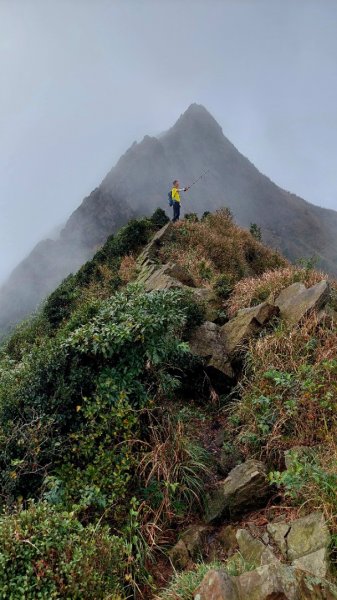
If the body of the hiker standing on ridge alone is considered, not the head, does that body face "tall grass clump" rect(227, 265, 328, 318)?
no

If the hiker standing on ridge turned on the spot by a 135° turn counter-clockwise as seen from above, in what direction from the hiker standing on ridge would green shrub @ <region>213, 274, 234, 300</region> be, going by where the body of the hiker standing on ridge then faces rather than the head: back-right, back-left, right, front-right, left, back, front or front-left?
back-left

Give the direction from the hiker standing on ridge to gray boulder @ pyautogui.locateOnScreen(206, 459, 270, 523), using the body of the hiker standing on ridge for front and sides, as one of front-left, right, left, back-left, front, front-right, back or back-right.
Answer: right

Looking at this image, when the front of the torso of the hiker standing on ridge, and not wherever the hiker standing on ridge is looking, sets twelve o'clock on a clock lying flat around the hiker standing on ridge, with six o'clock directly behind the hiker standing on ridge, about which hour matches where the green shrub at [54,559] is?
The green shrub is roughly at 3 o'clock from the hiker standing on ridge.

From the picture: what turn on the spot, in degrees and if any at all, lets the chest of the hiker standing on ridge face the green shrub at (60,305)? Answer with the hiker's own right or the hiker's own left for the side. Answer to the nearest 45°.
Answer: approximately 135° to the hiker's own right

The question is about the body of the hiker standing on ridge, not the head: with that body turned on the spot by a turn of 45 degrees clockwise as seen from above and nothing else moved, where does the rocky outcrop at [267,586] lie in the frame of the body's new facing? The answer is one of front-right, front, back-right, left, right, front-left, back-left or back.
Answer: front-right

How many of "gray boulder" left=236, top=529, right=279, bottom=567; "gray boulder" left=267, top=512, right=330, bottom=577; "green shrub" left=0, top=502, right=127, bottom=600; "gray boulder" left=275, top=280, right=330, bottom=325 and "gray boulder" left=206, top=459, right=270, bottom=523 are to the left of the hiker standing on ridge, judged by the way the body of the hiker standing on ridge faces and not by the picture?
0

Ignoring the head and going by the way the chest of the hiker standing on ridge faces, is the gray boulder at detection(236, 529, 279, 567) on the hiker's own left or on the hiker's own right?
on the hiker's own right

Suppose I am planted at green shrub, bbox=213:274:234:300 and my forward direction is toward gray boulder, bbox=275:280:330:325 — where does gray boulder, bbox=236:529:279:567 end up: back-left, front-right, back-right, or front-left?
front-right

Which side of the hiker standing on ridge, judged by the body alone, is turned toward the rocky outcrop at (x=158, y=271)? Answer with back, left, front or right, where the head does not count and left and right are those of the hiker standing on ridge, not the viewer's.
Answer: right

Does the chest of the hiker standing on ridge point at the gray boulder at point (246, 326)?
no

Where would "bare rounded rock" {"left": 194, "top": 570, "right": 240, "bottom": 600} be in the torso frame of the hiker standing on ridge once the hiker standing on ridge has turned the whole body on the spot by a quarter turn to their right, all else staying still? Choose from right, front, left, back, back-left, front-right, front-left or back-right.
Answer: front

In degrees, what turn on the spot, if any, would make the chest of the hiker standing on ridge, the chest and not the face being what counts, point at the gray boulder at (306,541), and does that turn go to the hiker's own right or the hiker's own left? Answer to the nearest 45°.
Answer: approximately 90° to the hiker's own right

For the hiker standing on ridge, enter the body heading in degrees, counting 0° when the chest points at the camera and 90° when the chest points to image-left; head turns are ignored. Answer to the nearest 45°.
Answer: approximately 270°
